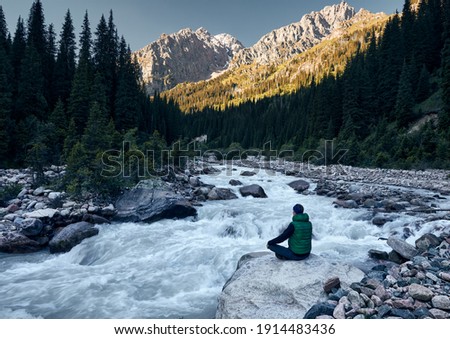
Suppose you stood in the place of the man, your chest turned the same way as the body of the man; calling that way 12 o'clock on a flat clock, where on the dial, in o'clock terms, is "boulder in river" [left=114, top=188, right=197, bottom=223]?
The boulder in river is roughly at 12 o'clock from the man.

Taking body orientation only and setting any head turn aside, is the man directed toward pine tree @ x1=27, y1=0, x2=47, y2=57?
yes

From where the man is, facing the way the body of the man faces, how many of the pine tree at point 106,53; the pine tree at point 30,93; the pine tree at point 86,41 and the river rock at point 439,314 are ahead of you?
3

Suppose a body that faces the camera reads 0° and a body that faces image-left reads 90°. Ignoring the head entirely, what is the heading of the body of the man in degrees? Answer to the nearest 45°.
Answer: approximately 135°

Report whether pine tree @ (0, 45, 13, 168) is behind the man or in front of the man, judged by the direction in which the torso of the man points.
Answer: in front

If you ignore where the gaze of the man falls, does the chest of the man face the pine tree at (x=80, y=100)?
yes

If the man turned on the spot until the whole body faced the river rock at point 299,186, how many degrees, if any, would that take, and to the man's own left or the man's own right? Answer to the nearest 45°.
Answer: approximately 45° to the man's own right

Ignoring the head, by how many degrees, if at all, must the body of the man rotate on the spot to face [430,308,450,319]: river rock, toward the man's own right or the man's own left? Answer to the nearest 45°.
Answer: approximately 180°

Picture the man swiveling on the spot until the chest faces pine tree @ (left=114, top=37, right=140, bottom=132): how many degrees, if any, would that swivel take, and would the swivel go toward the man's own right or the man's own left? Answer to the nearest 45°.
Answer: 0° — they already face it

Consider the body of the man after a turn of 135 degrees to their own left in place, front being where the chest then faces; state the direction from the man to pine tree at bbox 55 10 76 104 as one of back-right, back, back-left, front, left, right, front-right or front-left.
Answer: back-right

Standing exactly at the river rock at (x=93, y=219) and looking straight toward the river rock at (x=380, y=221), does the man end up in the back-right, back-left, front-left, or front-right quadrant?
front-right

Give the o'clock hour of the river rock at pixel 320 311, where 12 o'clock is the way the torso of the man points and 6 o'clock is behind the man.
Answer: The river rock is roughly at 7 o'clock from the man.

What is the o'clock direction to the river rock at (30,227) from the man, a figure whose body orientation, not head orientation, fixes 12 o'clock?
The river rock is roughly at 11 o'clock from the man.

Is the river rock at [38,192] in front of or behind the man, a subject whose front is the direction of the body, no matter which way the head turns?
in front

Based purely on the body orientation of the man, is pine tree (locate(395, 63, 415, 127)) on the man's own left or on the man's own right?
on the man's own right

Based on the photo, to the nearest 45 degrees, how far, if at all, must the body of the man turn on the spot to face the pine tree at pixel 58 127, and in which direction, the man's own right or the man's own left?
0° — they already face it

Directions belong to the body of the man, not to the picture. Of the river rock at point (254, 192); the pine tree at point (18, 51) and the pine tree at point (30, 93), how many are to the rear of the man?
0

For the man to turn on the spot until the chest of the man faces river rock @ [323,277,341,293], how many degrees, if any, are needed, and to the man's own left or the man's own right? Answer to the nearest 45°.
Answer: approximately 180°

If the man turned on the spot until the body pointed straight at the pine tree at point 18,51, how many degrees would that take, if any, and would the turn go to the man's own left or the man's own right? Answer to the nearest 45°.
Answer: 0° — they already face it

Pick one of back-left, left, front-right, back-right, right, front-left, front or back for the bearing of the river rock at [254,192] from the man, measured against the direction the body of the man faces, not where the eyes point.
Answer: front-right

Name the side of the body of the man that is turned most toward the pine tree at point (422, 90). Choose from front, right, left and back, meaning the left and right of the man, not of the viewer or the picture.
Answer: right
